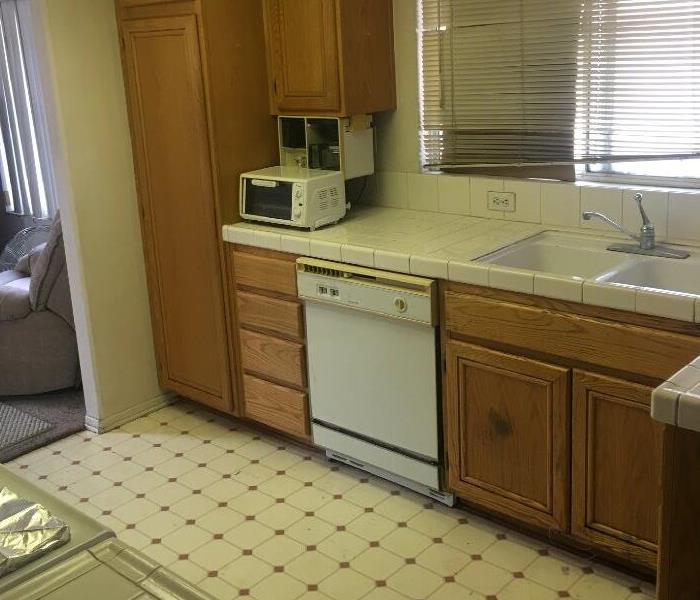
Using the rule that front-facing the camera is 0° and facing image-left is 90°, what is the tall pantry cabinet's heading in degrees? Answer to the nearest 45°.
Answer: approximately 45°

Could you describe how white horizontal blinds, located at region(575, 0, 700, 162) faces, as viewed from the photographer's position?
facing the viewer and to the left of the viewer

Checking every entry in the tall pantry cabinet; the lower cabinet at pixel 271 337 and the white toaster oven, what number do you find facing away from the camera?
0

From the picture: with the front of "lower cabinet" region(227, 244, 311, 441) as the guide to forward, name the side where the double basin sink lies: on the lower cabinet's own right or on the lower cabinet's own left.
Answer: on the lower cabinet's own left

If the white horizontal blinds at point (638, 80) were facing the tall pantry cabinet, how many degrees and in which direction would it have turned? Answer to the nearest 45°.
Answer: approximately 45° to its right

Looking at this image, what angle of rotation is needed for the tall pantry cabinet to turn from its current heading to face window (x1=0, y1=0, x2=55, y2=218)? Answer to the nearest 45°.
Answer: approximately 90° to its right
